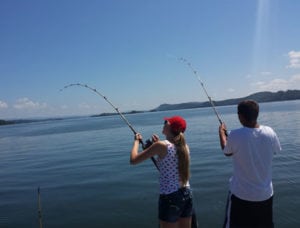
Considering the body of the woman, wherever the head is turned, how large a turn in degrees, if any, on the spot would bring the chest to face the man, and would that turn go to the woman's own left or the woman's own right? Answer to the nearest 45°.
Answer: approximately 135° to the woman's own right

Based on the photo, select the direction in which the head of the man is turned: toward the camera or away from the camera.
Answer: away from the camera

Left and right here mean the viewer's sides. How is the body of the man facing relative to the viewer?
facing away from the viewer

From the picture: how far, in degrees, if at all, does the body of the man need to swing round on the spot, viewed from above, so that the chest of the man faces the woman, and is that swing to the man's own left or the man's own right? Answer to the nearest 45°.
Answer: approximately 90° to the man's own left

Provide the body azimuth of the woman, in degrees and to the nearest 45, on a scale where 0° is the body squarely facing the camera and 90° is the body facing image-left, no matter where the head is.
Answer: approximately 135°
